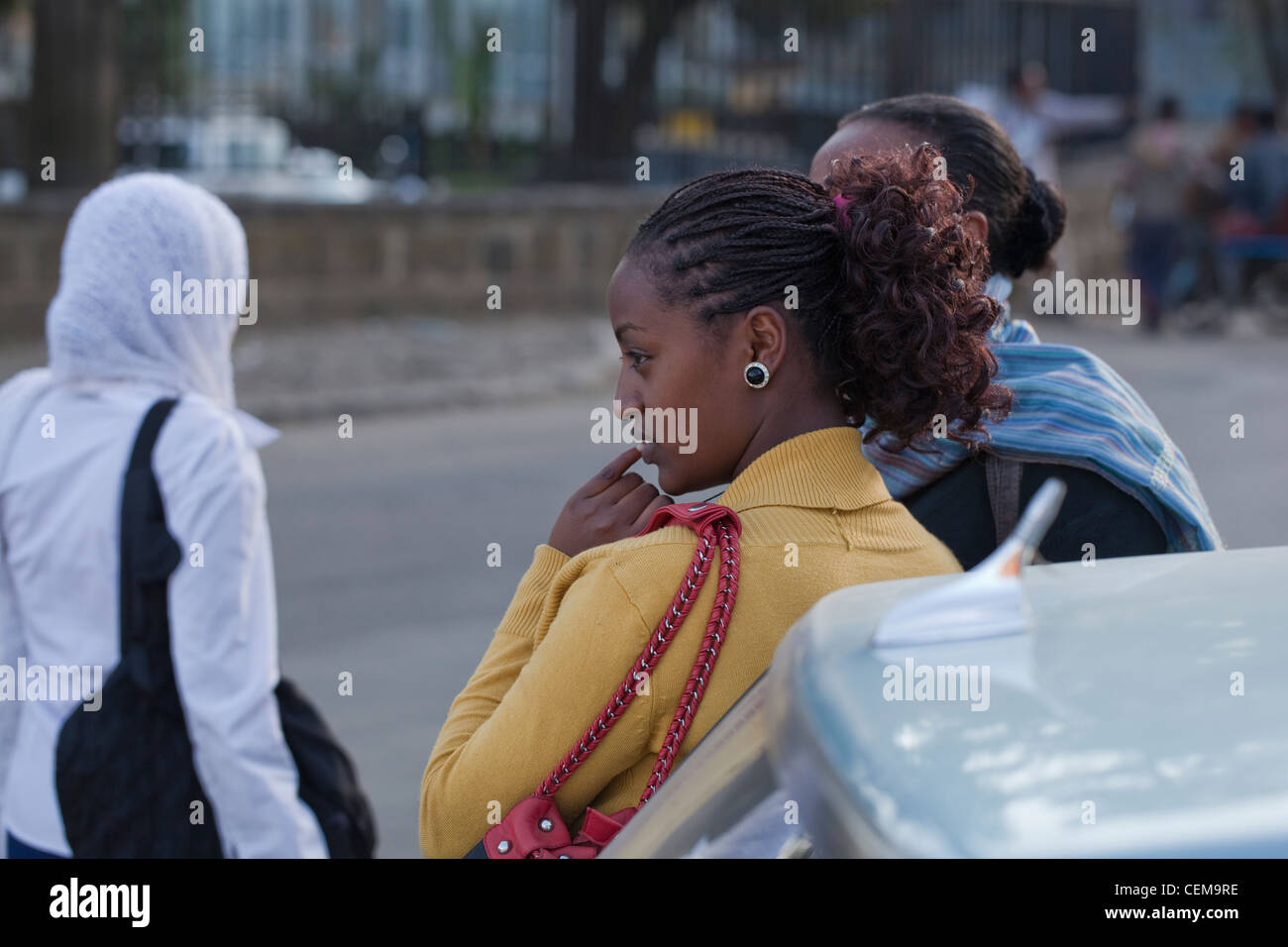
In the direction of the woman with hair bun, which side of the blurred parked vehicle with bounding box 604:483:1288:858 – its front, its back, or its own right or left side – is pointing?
right

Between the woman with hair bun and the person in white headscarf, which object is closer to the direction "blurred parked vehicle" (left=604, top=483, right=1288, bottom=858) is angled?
the person in white headscarf

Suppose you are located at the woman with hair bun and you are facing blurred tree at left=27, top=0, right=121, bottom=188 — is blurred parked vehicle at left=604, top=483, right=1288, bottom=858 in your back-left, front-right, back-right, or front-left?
back-left

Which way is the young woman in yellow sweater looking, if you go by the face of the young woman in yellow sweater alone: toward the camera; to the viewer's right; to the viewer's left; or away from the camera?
to the viewer's left

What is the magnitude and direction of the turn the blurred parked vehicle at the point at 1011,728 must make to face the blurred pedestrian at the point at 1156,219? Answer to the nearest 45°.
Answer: approximately 90° to its right

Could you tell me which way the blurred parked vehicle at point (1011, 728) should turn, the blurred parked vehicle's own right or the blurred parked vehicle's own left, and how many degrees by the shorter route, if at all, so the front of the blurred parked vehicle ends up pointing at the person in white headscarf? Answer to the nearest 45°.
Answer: approximately 45° to the blurred parked vehicle's own right

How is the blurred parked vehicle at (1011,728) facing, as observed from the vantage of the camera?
facing to the left of the viewer
